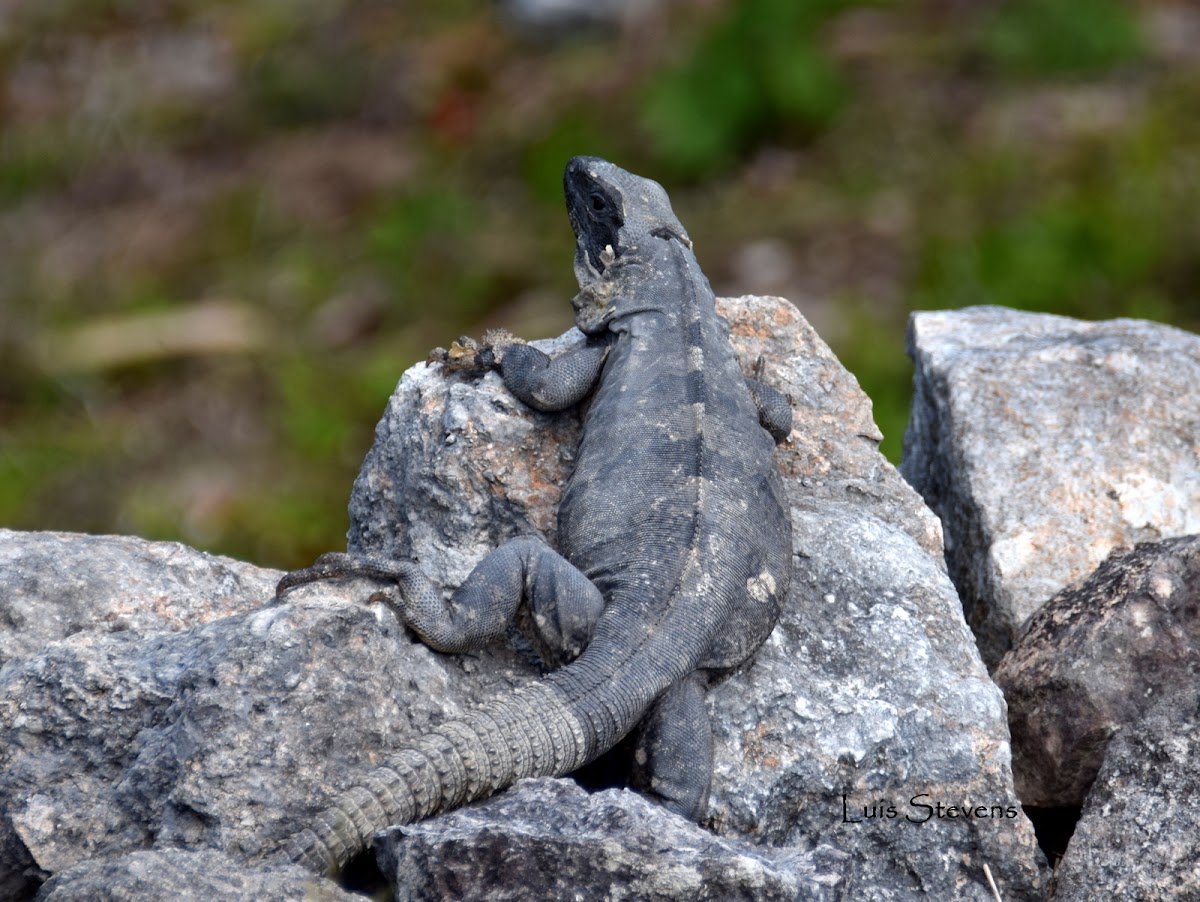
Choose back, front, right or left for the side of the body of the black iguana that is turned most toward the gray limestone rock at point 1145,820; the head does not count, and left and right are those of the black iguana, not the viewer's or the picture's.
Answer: right

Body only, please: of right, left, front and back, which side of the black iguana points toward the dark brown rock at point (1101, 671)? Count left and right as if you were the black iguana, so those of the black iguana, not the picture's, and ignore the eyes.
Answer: right

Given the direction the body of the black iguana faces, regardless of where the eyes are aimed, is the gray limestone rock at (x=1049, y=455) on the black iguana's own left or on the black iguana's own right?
on the black iguana's own right

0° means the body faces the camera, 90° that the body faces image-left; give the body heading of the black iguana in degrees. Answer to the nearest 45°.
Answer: approximately 180°

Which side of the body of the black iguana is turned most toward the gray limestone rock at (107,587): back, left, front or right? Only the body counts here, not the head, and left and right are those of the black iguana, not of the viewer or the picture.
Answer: left

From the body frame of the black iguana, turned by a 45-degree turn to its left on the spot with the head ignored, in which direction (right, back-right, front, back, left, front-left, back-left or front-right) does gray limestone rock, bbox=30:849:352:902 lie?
left
